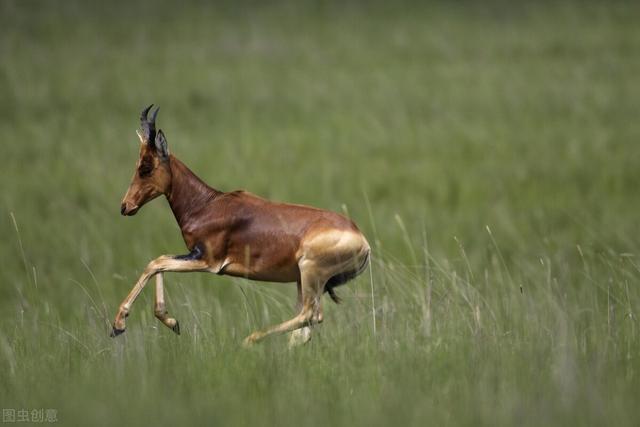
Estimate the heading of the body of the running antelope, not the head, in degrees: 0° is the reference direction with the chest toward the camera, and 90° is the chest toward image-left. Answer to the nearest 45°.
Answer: approximately 90°
